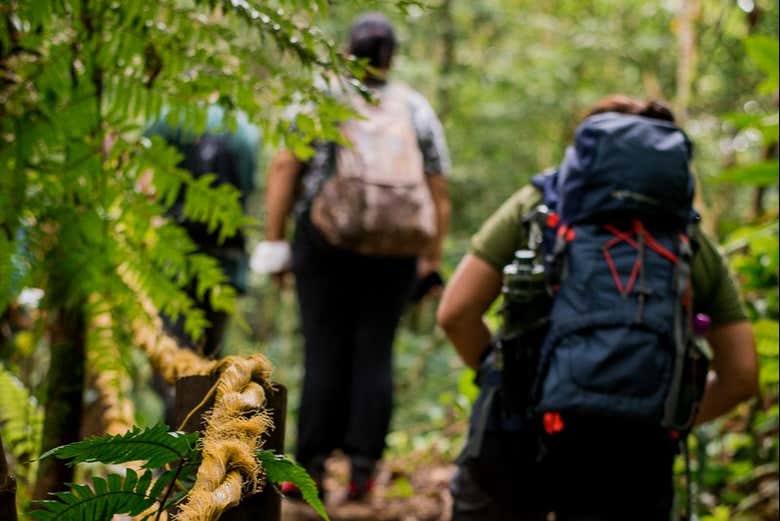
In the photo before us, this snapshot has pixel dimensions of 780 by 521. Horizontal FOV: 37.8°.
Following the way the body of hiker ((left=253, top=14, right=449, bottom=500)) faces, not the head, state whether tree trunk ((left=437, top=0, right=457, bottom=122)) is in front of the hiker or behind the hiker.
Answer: in front

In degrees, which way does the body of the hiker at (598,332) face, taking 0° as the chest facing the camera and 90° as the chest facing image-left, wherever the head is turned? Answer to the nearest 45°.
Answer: approximately 180°

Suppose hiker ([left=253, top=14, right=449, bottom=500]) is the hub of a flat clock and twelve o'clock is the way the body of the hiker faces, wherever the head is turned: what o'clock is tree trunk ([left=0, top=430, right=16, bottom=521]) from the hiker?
The tree trunk is roughly at 6 o'clock from the hiker.

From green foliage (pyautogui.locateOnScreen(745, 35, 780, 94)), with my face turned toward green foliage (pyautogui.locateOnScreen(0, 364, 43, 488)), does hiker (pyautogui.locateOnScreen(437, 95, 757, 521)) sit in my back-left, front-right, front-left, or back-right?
front-left

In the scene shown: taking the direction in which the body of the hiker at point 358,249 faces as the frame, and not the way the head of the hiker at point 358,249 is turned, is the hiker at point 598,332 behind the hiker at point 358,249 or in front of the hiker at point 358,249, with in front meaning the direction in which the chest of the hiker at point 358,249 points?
behind

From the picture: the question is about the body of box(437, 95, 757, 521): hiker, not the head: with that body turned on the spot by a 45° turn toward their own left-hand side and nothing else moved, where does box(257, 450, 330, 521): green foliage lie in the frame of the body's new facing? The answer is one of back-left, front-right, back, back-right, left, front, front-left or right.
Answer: back-left

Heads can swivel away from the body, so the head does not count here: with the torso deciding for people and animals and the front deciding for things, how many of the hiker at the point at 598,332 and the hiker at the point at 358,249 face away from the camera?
2

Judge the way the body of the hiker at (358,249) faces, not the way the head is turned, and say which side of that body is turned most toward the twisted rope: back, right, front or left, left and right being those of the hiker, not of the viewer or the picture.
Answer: back

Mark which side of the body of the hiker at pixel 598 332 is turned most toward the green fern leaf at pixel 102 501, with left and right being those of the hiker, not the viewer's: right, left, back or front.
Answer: back

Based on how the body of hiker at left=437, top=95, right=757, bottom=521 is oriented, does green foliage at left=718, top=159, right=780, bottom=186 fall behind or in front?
in front

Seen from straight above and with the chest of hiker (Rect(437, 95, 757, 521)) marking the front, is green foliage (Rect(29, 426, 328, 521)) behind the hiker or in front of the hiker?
behind

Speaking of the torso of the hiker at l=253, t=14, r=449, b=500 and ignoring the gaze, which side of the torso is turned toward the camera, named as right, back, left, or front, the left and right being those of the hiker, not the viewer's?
back

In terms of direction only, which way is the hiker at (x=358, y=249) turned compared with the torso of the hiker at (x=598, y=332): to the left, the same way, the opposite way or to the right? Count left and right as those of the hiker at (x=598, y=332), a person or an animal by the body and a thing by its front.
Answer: the same way
